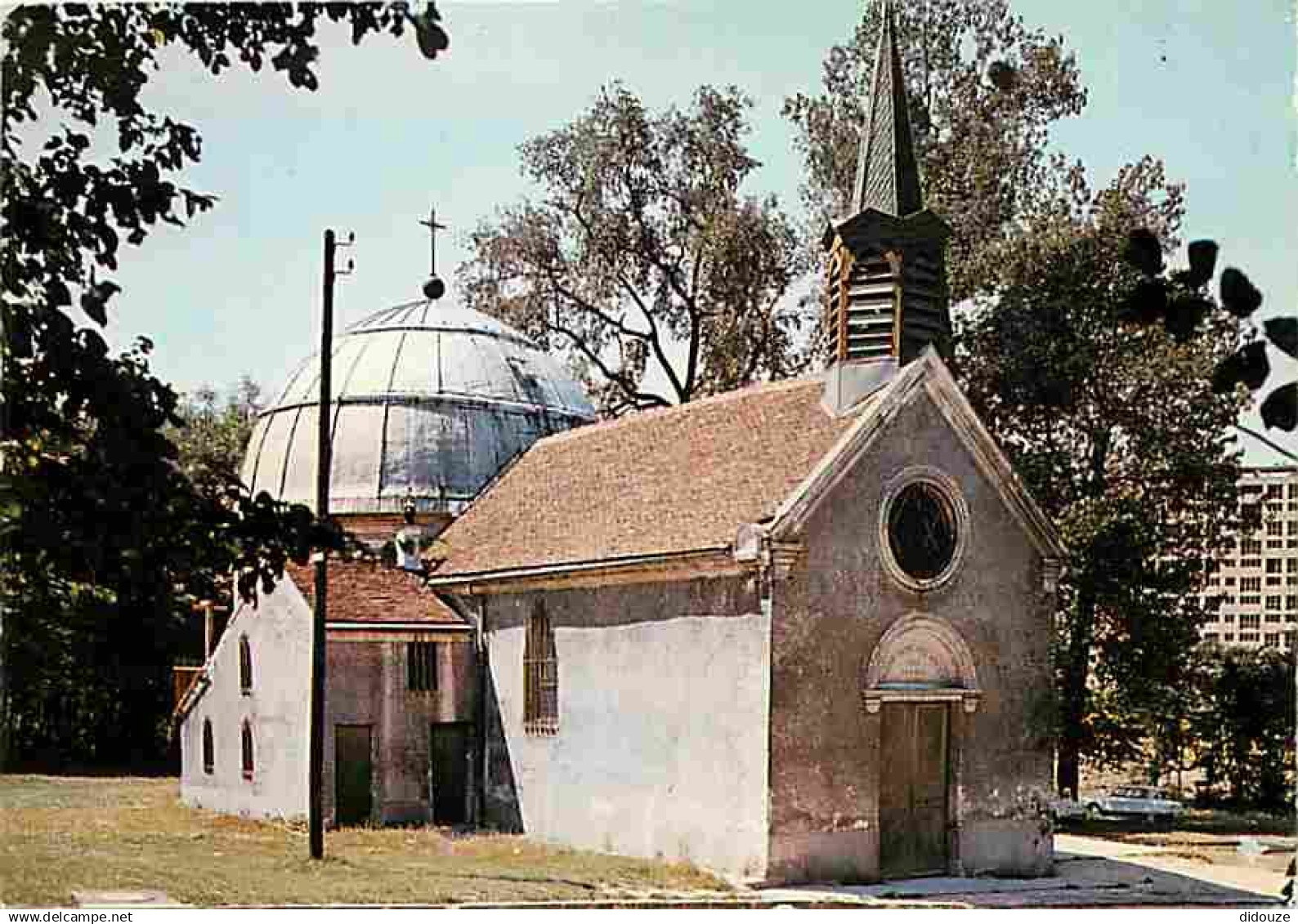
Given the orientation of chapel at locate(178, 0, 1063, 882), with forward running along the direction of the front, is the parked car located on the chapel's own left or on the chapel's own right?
on the chapel's own left

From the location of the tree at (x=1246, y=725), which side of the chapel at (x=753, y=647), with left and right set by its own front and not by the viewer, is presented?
left

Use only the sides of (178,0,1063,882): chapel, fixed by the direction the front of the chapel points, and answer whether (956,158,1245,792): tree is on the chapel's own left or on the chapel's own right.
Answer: on the chapel's own left

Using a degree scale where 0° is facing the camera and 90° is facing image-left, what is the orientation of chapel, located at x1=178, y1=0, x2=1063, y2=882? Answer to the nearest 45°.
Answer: approximately 315°
